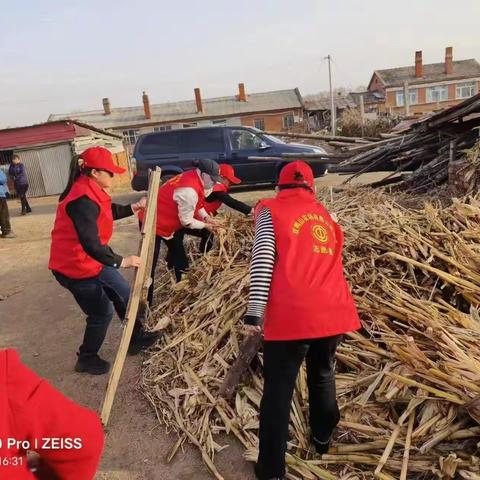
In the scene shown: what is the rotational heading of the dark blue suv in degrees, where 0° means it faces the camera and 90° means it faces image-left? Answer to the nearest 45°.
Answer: approximately 270°

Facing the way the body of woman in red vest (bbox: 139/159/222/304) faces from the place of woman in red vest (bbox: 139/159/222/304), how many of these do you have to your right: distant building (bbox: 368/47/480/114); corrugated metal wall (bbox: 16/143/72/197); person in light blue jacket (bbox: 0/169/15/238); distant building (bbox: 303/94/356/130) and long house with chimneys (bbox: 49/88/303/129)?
0

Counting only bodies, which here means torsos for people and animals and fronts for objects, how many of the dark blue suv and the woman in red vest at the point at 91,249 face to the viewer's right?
2

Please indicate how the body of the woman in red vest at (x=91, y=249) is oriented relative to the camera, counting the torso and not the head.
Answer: to the viewer's right

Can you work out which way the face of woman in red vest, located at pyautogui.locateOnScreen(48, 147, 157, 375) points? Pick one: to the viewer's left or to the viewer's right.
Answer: to the viewer's right

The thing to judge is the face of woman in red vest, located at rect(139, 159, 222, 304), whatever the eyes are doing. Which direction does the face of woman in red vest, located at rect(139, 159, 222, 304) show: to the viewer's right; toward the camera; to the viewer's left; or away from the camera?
to the viewer's right

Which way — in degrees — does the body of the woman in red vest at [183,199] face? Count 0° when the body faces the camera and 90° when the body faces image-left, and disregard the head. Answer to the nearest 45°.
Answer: approximately 270°

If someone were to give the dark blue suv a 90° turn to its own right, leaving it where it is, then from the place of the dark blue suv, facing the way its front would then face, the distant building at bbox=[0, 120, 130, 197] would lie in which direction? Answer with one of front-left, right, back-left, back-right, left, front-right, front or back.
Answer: back-right

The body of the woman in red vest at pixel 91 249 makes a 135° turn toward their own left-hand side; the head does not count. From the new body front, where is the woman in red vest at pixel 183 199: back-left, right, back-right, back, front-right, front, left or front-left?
right

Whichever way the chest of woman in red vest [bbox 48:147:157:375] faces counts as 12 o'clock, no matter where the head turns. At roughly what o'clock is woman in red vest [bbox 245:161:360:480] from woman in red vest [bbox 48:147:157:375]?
woman in red vest [bbox 245:161:360:480] is roughly at 2 o'clock from woman in red vest [bbox 48:147:157:375].

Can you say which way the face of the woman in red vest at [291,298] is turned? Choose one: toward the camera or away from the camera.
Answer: away from the camera

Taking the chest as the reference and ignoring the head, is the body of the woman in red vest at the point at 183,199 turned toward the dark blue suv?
no
